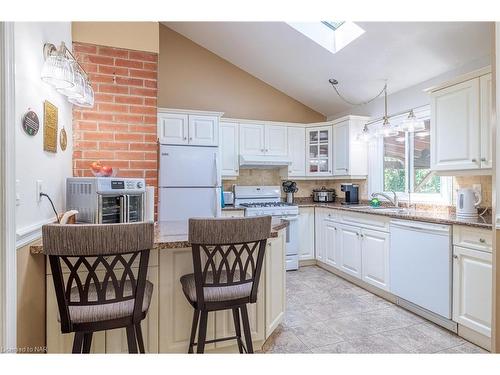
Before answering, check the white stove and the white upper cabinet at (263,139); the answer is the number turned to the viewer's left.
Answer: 0

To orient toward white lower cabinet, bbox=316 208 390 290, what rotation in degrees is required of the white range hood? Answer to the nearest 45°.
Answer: approximately 45° to its left

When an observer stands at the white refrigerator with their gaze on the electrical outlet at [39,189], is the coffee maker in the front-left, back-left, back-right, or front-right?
back-left

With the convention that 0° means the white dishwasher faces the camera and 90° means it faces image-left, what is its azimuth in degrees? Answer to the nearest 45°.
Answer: approximately 45°

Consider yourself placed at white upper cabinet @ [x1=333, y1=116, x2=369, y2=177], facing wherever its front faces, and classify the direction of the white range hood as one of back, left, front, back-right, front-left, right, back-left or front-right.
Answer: front-right

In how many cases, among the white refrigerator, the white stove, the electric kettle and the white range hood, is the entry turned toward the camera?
3

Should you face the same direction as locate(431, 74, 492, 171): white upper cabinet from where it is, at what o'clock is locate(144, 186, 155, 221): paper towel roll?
The paper towel roll is roughly at 12 o'clock from the white upper cabinet.

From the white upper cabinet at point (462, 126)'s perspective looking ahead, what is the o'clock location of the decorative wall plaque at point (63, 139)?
The decorative wall plaque is roughly at 12 o'clock from the white upper cabinet.

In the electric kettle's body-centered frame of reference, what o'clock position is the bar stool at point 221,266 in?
The bar stool is roughly at 10 o'clock from the electric kettle.

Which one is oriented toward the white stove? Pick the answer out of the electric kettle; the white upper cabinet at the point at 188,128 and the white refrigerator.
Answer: the electric kettle

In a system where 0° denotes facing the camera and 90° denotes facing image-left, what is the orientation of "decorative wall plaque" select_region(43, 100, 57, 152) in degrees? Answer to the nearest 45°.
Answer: approximately 315°

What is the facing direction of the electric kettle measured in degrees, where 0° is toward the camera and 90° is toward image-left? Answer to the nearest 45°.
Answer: approximately 90°

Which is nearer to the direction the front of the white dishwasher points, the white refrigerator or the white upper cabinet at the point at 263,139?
the white refrigerator

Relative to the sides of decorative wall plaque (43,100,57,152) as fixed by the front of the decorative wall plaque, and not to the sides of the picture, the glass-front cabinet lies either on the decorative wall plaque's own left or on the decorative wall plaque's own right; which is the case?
on the decorative wall plaque's own left

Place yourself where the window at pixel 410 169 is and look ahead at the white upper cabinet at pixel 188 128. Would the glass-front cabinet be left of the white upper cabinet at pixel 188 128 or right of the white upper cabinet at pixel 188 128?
right

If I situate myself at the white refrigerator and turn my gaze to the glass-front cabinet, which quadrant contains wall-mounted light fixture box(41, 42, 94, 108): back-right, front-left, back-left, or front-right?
back-right
